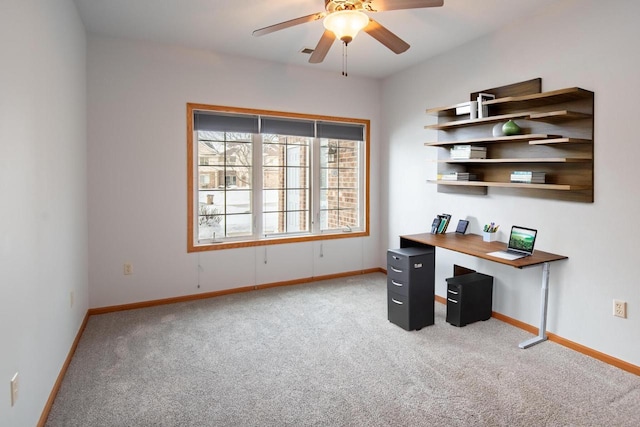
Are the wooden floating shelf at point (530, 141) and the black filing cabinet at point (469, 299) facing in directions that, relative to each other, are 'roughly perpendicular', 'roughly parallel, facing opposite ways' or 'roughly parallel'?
roughly parallel

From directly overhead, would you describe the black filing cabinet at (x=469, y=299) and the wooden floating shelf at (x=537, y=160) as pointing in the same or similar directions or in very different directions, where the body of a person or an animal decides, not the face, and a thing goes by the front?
same or similar directions

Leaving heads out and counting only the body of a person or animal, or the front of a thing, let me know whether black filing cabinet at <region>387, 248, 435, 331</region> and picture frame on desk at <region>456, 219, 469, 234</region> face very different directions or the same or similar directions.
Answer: same or similar directions

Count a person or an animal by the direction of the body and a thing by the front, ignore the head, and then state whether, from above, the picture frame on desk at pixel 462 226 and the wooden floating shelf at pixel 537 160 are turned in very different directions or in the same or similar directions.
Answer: same or similar directions

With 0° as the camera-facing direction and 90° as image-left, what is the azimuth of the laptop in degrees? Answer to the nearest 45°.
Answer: approximately 45°

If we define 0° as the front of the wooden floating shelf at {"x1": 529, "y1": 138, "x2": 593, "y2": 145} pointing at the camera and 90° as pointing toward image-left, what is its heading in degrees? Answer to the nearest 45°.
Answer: approximately 45°

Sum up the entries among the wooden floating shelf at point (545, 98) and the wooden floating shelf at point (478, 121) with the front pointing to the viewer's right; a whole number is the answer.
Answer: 0

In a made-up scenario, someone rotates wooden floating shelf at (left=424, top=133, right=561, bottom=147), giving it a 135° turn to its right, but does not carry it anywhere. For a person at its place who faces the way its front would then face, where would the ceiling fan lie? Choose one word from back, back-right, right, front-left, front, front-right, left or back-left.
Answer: back-left

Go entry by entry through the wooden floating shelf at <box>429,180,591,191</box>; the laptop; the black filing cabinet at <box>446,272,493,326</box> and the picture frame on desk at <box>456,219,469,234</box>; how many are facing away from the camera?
0

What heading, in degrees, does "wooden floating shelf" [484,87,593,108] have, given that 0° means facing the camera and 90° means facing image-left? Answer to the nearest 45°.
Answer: approximately 45°

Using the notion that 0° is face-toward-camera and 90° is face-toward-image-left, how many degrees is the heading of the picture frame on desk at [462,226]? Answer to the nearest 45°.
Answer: approximately 45°

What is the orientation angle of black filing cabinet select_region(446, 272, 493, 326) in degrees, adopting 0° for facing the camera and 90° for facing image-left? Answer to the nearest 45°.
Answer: approximately 45°

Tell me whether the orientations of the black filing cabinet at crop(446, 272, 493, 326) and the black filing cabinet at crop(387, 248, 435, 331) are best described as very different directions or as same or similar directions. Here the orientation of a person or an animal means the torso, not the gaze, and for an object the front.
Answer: same or similar directions

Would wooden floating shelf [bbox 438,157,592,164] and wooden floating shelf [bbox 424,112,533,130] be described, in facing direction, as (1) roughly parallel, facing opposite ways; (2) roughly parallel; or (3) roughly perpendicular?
roughly parallel

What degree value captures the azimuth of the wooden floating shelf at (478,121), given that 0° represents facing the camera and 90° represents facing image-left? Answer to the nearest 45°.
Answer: approximately 45°

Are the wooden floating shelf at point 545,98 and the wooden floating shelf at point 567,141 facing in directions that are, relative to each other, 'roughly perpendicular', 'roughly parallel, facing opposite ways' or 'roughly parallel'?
roughly parallel
